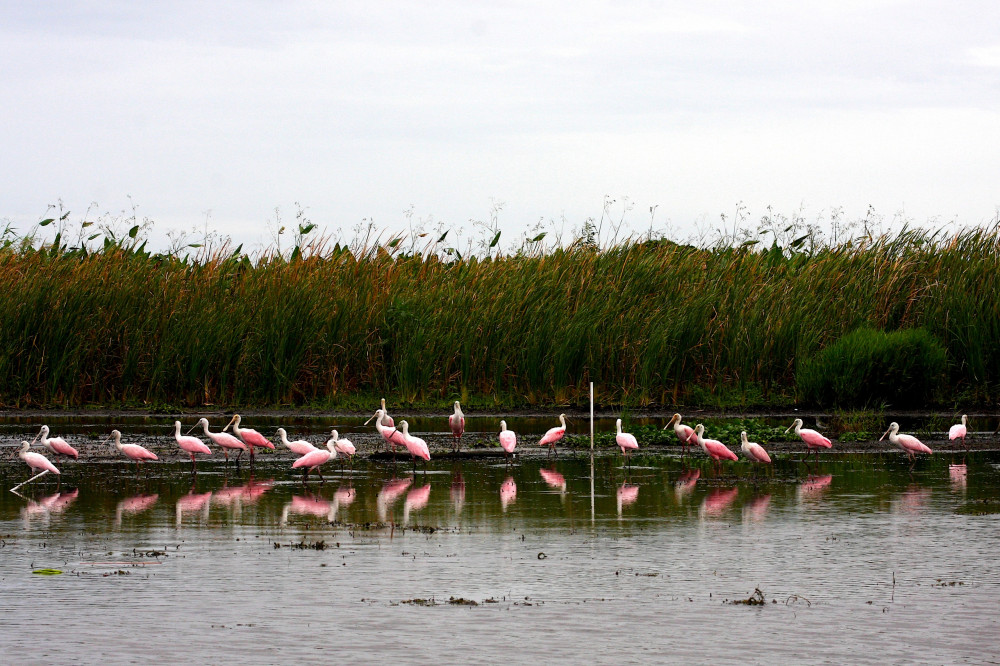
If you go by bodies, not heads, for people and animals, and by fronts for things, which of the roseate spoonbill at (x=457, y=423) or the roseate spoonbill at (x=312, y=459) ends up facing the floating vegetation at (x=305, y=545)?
the roseate spoonbill at (x=457, y=423)

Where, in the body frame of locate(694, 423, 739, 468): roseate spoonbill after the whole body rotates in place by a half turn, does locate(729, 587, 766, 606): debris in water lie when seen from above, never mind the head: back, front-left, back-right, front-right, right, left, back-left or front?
right

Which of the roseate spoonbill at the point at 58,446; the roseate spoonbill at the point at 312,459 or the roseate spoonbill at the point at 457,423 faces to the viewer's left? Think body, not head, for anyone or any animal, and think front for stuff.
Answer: the roseate spoonbill at the point at 58,446

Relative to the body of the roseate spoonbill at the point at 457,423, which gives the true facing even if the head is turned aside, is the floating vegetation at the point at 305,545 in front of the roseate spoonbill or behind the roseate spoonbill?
in front

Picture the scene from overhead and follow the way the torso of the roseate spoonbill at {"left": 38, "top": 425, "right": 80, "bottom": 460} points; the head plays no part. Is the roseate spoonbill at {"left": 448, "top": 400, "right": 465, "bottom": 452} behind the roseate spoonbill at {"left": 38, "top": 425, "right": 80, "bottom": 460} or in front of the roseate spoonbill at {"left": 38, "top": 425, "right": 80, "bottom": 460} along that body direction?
behind

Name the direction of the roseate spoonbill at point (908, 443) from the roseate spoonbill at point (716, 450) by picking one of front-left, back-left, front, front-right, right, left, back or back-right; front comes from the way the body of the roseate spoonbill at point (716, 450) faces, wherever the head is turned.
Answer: back-right

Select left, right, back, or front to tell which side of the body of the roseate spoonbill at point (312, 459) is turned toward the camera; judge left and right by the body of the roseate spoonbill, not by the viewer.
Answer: right

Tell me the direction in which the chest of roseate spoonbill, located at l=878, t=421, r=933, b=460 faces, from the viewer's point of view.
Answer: to the viewer's left

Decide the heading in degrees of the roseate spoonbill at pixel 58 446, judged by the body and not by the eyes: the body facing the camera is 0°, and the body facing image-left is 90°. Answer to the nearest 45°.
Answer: approximately 90°

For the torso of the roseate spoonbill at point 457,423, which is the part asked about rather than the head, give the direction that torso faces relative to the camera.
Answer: toward the camera

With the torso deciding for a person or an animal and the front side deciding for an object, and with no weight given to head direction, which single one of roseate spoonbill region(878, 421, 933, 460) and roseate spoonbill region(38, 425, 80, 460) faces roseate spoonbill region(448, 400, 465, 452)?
roseate spoonbill region(878, 421, 933, 460)

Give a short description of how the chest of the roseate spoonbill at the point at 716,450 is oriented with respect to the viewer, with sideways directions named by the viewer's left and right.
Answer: facing to the left of the viewer

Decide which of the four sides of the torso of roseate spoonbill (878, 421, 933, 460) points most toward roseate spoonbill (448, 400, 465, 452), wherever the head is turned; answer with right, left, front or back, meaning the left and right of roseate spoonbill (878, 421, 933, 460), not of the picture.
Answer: front
